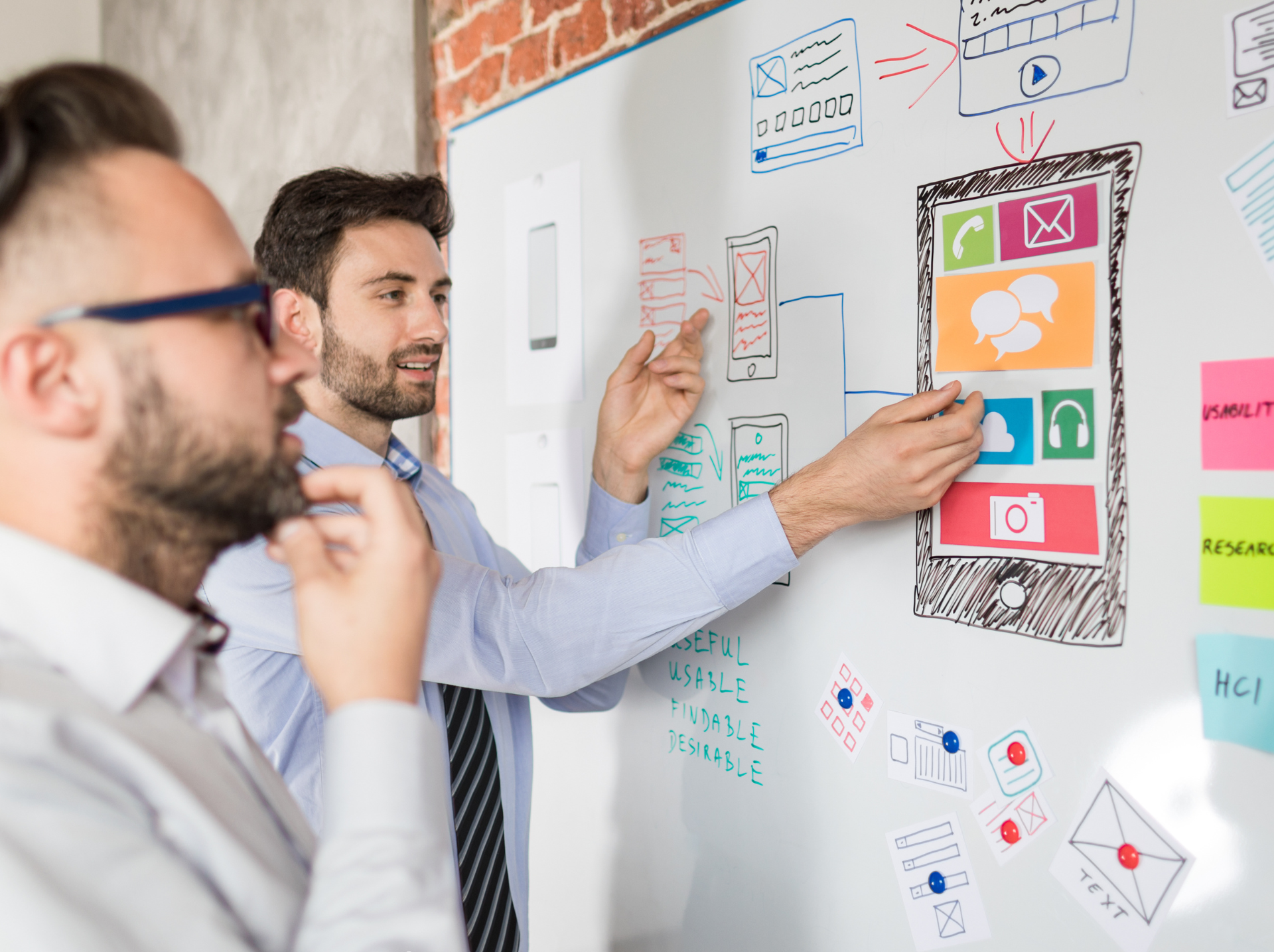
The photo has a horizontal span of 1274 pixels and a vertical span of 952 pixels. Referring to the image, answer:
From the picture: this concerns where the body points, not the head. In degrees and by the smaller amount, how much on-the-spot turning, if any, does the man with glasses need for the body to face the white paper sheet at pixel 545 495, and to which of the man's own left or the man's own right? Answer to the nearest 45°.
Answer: approximately 45° to the man's own left

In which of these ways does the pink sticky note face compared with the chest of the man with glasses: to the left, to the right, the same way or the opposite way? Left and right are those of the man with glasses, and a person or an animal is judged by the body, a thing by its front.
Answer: the opposite way

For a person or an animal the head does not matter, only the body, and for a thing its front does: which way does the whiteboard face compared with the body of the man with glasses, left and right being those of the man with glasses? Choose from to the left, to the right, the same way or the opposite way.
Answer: the opposite way

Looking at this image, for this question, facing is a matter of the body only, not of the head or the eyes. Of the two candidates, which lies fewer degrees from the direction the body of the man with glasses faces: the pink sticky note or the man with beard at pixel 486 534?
the pink sticky note

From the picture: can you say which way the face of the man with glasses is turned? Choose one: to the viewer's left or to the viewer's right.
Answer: to the viewer's right

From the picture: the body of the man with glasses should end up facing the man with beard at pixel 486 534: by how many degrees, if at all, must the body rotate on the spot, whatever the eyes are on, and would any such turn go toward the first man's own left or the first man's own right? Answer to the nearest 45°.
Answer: approximately 45° to the first man's own left

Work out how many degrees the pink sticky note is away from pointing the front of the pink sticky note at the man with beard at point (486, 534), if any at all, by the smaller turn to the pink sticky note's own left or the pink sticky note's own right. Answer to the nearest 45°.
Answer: approximately 45° to the pink sticky note's own right

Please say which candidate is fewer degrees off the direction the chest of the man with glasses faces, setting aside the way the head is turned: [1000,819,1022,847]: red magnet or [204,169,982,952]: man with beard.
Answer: the red magnet

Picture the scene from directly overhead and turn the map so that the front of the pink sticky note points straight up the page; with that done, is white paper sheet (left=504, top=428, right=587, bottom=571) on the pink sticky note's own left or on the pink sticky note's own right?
on the pink sticky note's own right

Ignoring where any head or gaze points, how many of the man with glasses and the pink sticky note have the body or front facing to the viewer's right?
1

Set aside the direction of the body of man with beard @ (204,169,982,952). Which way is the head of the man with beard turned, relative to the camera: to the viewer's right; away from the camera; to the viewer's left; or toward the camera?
to the viewer's right

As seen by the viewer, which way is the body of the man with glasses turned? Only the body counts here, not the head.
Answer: to the viewer's right
